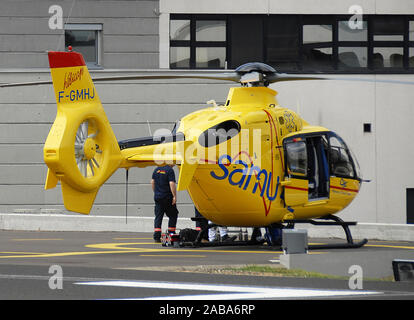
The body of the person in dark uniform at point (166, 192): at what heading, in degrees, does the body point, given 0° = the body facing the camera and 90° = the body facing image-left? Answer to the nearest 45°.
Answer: approximately 225°

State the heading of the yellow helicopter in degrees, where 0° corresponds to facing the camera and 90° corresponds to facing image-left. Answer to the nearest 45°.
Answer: approximately 225°

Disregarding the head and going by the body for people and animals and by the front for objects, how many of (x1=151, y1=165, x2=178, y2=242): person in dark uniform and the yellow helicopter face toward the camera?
0

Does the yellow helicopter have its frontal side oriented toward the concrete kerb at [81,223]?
no

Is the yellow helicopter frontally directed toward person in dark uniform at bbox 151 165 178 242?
no

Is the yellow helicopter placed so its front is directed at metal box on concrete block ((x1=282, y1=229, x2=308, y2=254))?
no
